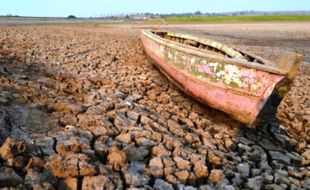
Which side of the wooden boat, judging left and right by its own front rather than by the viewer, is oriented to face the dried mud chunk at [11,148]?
left

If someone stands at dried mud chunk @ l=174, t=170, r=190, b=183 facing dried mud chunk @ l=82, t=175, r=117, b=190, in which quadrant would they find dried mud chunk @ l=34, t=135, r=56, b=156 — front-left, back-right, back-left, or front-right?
front-right

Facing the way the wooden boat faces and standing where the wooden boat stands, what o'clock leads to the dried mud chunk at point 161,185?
The dried mud chunk is roughly at 8 o'clock from the wooden boat.
